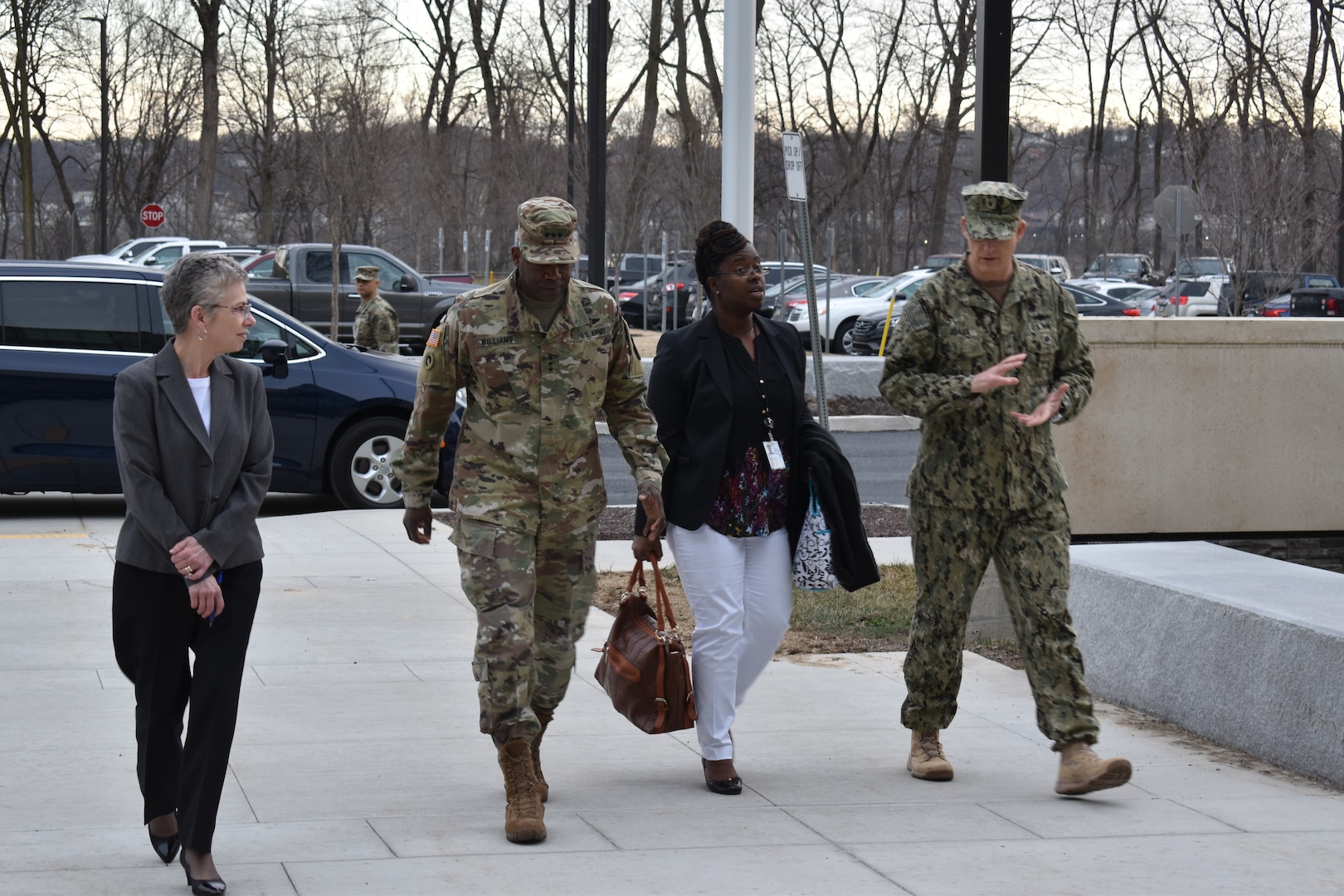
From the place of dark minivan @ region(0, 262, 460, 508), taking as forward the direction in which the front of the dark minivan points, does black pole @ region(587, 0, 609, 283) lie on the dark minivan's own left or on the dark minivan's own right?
on the dark minivan's own left

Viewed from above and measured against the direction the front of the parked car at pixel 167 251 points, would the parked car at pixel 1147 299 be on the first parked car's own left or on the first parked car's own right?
on the first parked car's own left

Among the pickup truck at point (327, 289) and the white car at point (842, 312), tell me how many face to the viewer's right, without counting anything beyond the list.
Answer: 1

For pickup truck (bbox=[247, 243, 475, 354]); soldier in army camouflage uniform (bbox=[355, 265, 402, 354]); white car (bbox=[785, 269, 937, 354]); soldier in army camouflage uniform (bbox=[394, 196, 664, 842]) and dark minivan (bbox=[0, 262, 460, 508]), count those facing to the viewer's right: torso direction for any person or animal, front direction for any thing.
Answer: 2

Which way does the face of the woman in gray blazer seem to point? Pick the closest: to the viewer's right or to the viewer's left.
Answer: to the viewer's right

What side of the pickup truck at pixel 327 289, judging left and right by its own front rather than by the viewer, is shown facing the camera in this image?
right

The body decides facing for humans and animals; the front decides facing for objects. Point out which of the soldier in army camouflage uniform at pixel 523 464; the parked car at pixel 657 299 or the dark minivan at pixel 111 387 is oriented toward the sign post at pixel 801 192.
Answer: the dark minivan

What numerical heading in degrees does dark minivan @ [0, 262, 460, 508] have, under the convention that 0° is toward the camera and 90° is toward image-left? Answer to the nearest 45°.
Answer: approximately 270°

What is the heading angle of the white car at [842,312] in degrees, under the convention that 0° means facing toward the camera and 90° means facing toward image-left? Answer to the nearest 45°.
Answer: approximately 45°

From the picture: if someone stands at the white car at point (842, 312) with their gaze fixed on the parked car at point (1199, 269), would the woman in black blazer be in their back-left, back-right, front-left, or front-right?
back-right

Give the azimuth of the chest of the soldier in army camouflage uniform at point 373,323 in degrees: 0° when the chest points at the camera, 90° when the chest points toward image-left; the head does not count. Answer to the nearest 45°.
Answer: approximately 45°

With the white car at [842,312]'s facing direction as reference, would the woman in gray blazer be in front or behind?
in front

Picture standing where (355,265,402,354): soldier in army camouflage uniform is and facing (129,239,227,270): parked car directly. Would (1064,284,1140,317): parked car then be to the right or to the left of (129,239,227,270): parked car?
right
